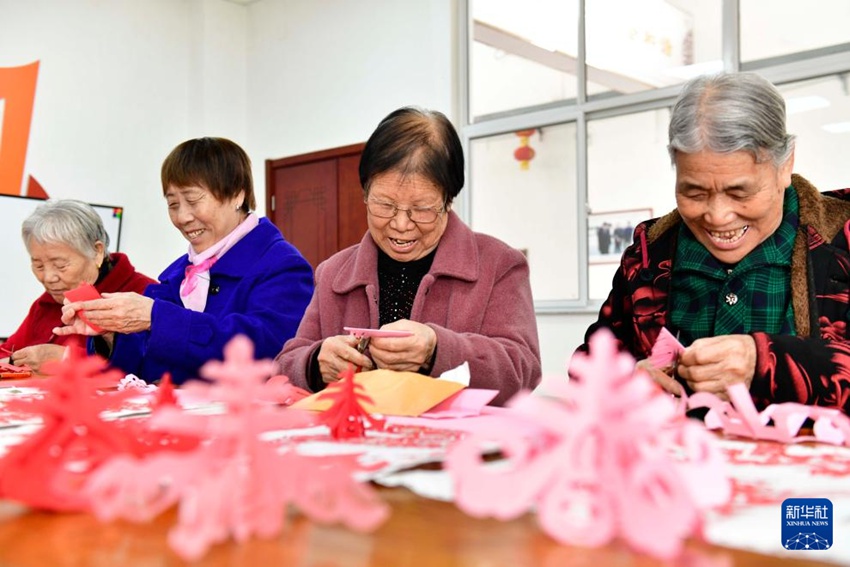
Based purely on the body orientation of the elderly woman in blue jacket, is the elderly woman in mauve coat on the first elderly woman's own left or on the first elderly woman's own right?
on the first elderly woman's own left

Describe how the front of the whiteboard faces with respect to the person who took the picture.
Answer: facing the viewer and to the right of the viewer

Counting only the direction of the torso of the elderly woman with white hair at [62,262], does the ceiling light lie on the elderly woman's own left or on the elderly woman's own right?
on the elderly woman's own left

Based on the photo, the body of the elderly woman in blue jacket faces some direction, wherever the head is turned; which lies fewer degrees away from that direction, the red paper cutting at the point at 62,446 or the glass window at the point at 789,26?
the red paper cutting

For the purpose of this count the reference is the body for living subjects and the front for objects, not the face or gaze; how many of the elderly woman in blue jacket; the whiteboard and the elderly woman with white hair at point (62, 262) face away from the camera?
0

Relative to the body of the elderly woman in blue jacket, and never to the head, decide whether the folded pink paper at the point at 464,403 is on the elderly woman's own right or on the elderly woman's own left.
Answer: on the elderly woman's own left

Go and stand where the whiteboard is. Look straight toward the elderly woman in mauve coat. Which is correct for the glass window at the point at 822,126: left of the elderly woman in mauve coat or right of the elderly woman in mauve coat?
left

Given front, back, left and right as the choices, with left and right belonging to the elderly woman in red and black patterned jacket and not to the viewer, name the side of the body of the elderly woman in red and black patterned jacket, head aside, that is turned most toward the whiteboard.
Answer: right

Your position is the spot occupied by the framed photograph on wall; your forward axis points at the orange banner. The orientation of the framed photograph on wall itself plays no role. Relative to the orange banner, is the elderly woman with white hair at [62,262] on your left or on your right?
left

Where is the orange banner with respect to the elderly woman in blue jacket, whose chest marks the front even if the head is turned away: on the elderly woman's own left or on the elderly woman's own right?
on the elderly woman's own right

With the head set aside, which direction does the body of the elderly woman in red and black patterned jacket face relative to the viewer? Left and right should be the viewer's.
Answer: facing the viewer and to the left of the viewer

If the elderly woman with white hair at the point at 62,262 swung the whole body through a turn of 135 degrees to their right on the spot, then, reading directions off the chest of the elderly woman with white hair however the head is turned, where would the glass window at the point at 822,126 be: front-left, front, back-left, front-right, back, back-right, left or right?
right
